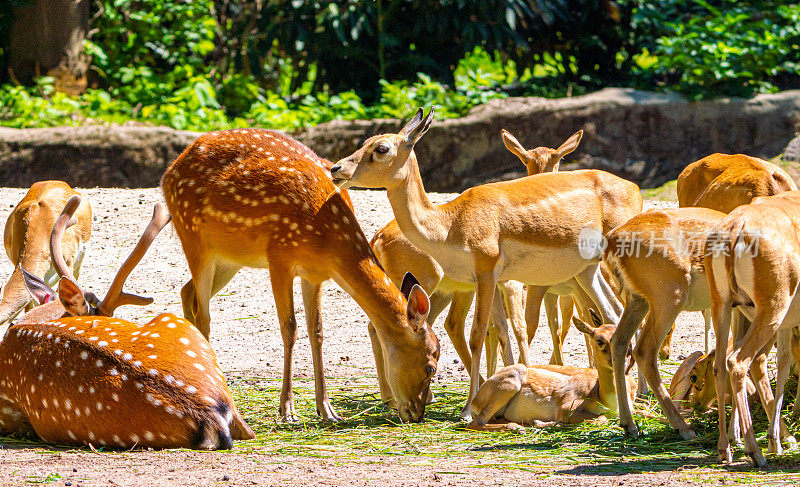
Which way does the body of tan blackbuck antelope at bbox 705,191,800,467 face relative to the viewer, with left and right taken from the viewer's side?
facing away from the viewer and to the right of the viewer

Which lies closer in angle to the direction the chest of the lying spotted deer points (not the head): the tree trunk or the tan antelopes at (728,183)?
the tree trunk

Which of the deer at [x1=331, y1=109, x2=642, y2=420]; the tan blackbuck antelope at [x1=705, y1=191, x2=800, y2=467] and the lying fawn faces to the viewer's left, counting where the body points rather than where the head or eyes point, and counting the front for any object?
the deer at [x1=331, y1=109, x2=642, y2=420]

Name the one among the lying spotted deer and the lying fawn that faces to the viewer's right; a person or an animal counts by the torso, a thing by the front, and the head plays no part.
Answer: the lying fawn

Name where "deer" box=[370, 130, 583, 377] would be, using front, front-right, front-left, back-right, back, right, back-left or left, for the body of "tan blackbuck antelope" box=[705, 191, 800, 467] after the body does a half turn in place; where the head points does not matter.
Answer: right

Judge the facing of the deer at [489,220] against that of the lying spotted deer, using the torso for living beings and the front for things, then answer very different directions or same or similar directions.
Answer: same or similar directions

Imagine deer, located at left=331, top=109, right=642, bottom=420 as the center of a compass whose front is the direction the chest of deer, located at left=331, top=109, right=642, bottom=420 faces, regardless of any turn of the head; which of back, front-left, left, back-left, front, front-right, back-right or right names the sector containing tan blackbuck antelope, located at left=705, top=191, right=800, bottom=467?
back-left

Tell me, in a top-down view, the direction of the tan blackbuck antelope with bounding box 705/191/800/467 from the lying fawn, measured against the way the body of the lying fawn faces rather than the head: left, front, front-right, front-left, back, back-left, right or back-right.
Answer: front-right

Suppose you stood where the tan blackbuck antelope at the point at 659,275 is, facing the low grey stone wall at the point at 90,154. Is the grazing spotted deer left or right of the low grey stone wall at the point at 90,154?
left

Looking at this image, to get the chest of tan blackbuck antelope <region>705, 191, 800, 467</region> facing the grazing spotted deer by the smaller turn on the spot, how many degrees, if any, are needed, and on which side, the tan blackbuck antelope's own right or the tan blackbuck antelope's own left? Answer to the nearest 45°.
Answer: approximately 135° to the tan blackbuck antelope's own left

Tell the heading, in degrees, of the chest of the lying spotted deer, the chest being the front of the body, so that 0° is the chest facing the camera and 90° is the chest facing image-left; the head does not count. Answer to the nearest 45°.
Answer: approximately 135°

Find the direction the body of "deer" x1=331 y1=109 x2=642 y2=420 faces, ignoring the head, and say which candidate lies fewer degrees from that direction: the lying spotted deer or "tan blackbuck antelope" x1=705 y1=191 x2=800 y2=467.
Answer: the lying spotted deer
